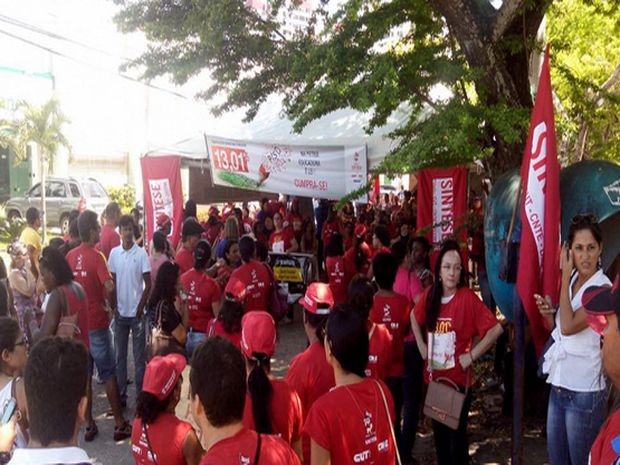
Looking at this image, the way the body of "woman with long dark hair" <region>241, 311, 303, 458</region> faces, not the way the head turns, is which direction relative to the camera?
away from the camera

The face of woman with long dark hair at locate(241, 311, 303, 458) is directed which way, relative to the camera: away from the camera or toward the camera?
away from the camera

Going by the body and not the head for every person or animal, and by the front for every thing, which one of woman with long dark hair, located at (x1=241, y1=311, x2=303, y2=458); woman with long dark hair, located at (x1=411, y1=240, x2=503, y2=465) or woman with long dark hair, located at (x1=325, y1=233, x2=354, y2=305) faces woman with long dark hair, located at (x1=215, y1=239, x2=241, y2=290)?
woman with long dark hair, located at (x1=241, y1=311, x2=303, y2=458)

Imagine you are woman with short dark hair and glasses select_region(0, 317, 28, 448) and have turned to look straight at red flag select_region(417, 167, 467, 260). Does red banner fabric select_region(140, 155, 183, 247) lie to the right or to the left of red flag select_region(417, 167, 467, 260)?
left

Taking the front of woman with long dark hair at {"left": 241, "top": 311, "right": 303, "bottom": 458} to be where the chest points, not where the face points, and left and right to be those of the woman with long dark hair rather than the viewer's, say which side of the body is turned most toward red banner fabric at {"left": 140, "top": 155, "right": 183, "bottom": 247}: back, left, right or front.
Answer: front

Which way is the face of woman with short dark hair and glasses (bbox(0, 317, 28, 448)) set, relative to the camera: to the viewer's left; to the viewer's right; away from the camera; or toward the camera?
to the viewer's right

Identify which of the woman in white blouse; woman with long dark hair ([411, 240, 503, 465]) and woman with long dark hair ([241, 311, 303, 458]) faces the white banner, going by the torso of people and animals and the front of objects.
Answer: woman with long dark hair ([241, 311, 303, 458])
